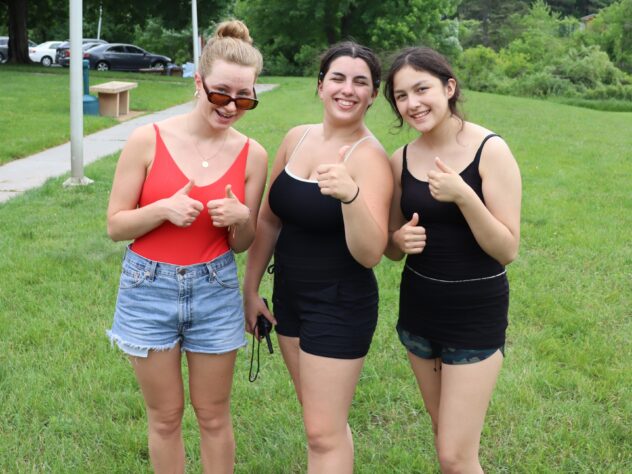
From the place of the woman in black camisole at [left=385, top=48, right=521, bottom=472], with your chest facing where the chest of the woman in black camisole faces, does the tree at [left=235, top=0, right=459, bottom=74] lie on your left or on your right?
on your right

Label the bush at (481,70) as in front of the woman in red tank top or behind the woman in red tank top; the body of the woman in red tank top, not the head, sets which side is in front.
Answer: behind

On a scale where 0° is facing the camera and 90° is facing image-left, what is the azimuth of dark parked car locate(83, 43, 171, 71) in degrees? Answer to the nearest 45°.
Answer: approximately 270°

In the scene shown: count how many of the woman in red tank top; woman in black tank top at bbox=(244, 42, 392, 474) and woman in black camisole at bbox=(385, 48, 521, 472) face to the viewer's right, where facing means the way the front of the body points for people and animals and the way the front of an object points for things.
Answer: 0

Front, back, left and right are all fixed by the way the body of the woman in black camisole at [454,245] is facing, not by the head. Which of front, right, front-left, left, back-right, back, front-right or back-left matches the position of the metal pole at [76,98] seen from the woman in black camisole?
right

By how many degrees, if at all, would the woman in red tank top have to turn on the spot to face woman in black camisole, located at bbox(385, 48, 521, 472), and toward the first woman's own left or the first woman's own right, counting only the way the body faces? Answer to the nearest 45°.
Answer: approximately 90° to the first woman's own left

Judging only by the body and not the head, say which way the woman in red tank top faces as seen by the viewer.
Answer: toward the camera

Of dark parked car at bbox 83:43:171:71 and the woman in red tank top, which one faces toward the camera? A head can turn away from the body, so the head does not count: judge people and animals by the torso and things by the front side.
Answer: the woman in red tank top

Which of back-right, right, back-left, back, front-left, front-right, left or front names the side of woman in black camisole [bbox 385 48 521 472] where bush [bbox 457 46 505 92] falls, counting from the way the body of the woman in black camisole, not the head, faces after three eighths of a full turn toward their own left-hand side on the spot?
left

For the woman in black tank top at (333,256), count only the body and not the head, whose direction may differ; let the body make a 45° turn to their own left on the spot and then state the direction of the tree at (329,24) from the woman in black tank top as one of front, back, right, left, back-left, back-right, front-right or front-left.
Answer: back

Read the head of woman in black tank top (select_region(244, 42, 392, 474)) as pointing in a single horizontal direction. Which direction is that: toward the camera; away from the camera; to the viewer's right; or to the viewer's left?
toward the camera

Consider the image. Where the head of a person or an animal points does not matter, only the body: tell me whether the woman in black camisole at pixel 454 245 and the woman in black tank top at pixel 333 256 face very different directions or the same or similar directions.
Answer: same or similar directions

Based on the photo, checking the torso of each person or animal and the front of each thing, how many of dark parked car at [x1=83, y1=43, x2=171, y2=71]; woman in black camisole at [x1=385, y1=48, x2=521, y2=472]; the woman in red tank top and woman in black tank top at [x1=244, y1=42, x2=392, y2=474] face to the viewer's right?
1

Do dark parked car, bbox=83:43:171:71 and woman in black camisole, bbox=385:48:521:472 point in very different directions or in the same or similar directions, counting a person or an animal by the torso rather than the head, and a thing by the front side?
very different directions

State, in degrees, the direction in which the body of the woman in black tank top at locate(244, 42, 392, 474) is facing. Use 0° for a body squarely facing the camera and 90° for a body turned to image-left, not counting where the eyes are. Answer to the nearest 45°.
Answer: approximately 45°
